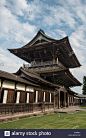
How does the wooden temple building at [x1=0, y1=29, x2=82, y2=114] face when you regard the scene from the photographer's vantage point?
facing the viewer and to the right of the viewer
